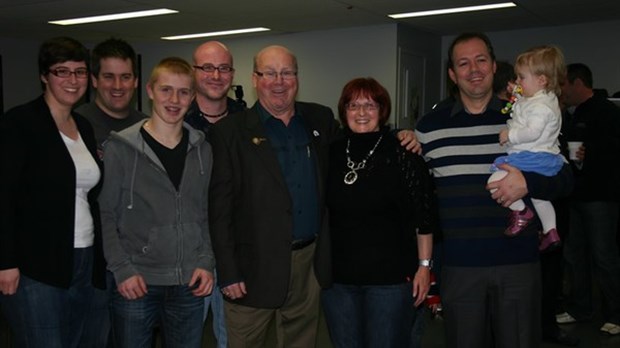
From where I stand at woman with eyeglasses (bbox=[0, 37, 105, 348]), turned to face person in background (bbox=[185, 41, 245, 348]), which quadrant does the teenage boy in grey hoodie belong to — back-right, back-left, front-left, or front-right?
front-right

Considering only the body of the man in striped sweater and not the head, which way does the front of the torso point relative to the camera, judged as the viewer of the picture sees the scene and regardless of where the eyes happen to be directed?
toward the camera

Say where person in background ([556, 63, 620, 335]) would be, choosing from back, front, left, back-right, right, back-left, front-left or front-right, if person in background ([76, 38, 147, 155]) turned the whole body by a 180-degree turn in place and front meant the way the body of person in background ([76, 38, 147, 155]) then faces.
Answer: right

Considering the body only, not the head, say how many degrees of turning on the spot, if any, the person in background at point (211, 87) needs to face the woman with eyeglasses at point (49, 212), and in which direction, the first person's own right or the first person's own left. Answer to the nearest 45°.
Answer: approximately 45° to the first person's own right

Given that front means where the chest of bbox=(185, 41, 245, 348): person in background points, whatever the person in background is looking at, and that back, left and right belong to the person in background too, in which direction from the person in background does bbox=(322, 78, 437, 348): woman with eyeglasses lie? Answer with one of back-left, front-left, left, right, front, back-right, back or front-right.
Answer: front-left

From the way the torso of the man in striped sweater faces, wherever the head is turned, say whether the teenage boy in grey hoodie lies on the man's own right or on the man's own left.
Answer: on the man's own right

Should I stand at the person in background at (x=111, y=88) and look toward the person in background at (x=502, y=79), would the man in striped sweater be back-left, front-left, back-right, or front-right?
front-right

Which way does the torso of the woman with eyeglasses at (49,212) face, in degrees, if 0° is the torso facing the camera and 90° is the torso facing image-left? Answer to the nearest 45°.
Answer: approximately 315°

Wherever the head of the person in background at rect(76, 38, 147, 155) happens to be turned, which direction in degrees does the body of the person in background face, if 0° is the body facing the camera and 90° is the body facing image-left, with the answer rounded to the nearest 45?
approximately 0°

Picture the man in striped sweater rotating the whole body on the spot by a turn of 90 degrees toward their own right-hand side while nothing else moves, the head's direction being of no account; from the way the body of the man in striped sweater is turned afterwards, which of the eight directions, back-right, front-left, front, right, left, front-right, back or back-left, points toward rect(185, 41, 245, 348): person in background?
front
